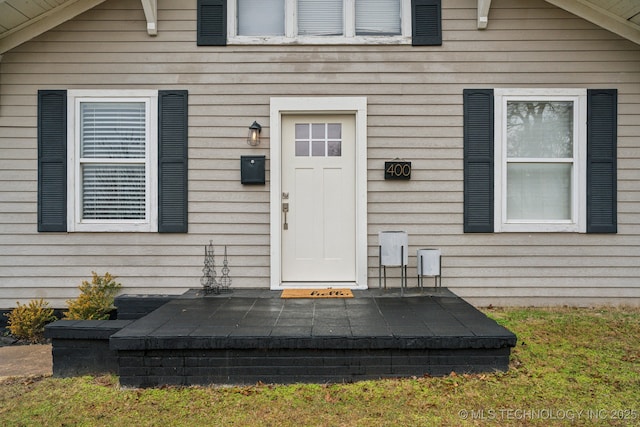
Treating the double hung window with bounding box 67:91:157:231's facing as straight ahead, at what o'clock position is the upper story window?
The upper story window is roughly at 10 o'clock from the double hung window.

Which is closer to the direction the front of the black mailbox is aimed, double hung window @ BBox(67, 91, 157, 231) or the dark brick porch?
the dark brick porch

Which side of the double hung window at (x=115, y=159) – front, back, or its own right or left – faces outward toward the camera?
front

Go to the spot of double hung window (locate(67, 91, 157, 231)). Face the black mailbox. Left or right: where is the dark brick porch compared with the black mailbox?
right

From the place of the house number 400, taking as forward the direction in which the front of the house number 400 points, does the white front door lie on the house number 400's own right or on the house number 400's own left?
on the house number 400's own right

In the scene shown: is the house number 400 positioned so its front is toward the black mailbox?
no

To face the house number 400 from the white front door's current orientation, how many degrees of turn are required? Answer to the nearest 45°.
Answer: approximately 90° to its left

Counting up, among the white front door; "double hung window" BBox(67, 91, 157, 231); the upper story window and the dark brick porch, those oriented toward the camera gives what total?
4

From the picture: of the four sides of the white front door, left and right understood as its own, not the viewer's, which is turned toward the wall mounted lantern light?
right

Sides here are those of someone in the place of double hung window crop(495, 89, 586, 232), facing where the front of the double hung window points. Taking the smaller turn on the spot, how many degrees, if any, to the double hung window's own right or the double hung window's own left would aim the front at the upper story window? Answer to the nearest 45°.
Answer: approximately 45° to the double hung window's own right

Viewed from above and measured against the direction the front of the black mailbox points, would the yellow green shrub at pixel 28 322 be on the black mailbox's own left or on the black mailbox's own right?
on the black mailbox's own right

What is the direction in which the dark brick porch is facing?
toward the camera

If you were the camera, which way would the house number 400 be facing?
facing the viewer

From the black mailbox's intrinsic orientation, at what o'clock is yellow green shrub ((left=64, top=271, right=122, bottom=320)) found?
The yellow green shrub is roughly at 3 o'clock from the black mailbox.
